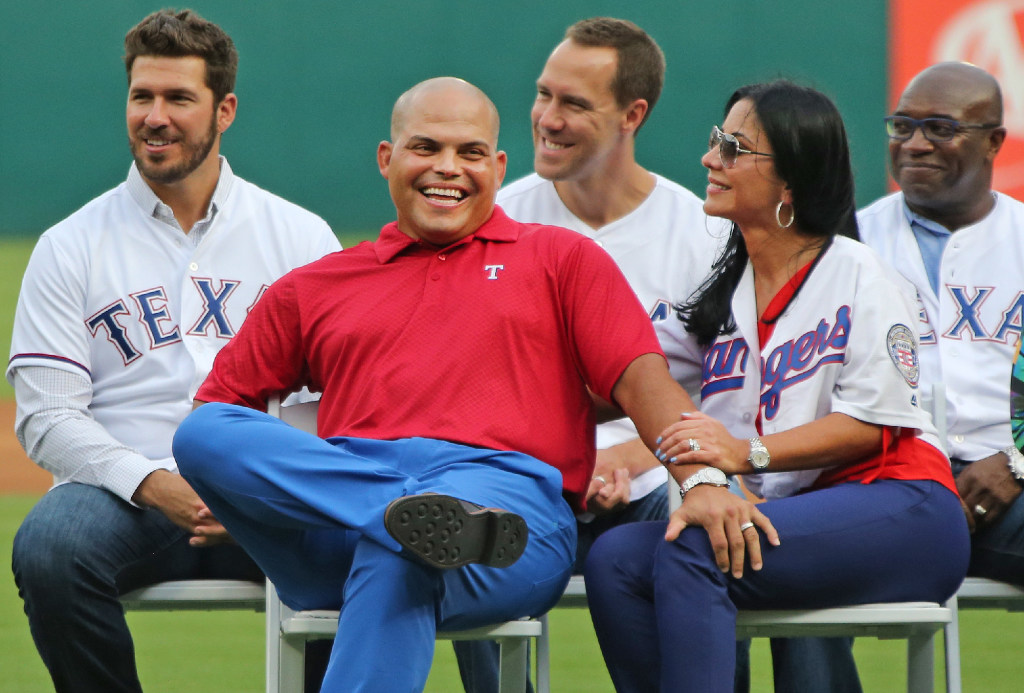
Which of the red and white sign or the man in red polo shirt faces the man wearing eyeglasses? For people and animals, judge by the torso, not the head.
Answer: the red and white sign

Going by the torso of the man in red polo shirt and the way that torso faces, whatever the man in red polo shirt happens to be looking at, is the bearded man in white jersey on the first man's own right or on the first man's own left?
on the first man's own right

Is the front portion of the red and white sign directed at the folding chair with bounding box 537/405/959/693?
yes

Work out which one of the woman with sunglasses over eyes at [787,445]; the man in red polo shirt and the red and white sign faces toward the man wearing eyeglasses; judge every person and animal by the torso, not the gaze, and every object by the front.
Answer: the red and white sign

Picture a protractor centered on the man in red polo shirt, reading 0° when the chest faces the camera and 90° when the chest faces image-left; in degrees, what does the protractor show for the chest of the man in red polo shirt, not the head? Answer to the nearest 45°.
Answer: approximately 0°

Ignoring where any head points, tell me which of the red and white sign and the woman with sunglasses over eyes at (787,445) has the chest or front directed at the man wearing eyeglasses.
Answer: the red and white sign

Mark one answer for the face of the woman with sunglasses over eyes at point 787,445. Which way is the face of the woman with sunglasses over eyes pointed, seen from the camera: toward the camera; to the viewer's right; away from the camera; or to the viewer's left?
to the viewer's left

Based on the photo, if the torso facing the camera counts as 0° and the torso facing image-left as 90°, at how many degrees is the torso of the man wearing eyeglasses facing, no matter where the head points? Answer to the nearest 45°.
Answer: approximately 45°
